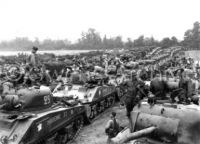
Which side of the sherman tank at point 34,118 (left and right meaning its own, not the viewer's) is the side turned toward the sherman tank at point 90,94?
back

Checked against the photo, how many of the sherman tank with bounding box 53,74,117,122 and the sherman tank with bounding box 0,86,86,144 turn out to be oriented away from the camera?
0

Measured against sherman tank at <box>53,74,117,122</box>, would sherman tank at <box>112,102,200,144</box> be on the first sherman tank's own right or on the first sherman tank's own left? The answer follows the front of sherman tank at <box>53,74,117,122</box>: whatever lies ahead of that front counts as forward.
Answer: on the first sherman tank's own left

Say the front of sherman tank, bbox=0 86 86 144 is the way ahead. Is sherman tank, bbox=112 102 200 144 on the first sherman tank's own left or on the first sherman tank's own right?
on the first sherman tank's own left

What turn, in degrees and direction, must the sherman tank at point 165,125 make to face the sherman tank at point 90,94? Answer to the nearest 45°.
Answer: approximately 90° to its right

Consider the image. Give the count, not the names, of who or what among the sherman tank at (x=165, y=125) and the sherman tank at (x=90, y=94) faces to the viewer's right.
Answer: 0

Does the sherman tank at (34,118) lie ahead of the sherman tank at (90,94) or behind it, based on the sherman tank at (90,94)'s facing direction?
ahead

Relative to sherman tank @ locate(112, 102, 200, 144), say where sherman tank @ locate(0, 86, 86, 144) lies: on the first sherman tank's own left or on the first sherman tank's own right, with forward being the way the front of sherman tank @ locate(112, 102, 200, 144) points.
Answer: on the first sherman tank's own right

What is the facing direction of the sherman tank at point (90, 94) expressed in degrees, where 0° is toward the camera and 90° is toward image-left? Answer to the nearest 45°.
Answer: approximately 45°
